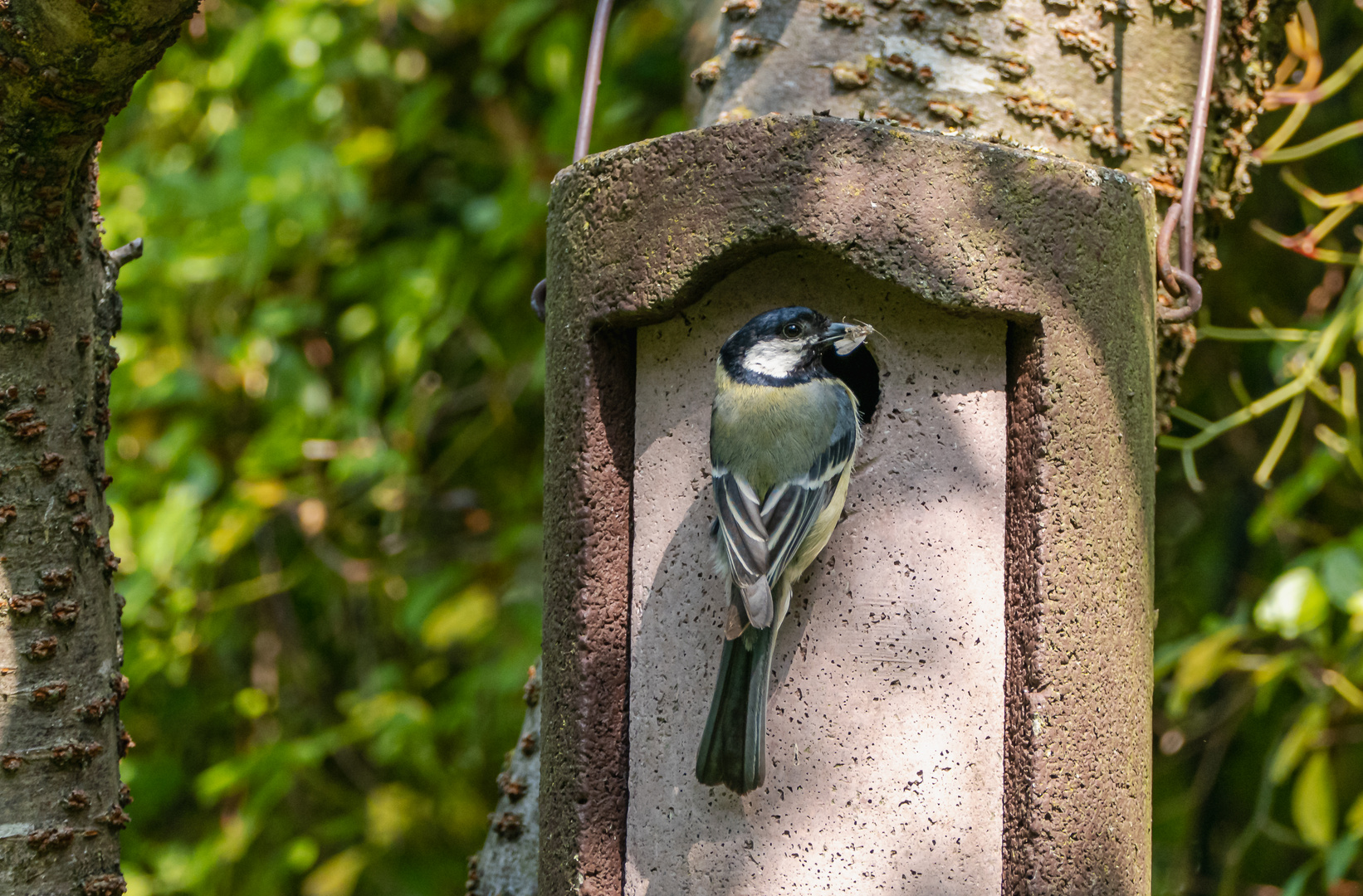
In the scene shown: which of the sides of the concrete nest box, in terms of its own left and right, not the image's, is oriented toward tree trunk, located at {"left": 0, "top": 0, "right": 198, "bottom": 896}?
right

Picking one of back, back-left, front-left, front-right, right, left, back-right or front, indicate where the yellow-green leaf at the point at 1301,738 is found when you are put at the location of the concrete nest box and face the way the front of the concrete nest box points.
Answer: back-left

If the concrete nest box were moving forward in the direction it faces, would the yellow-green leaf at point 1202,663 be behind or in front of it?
behind

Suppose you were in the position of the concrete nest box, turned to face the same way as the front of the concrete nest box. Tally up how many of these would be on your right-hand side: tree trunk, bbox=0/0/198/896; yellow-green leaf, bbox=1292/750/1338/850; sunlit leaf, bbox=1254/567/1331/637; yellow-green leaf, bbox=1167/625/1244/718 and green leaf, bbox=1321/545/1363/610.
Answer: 1

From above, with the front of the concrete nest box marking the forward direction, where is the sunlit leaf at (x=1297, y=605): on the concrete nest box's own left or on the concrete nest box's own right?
on the concrete nest box's own left

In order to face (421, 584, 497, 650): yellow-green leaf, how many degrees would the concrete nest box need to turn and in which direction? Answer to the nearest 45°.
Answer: approximately 135° to its right

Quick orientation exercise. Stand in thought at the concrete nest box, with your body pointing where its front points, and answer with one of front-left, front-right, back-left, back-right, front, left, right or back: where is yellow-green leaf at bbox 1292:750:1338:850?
back-left

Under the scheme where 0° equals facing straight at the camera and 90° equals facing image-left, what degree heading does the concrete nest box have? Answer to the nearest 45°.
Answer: approximately 0°

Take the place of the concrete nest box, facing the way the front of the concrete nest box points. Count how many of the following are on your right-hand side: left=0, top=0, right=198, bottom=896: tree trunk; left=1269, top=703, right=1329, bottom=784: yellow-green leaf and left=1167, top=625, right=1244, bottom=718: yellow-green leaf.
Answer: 1

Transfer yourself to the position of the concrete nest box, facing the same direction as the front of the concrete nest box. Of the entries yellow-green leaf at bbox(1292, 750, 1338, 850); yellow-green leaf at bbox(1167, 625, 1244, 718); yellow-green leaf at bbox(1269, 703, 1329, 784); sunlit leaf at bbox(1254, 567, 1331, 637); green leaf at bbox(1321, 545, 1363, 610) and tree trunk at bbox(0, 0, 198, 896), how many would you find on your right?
1

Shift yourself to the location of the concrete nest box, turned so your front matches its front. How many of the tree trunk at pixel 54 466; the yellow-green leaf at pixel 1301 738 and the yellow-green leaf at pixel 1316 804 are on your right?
1
